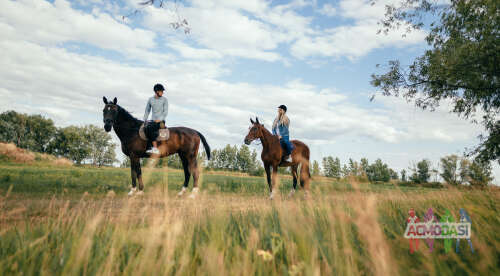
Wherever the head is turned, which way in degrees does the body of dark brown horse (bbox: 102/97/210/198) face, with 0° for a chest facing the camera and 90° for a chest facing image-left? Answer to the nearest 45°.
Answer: approximately 90°

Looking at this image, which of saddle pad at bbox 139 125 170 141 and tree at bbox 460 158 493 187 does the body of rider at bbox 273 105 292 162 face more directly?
the saddle pad

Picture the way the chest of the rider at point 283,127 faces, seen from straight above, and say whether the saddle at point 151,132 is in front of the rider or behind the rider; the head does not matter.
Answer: in front

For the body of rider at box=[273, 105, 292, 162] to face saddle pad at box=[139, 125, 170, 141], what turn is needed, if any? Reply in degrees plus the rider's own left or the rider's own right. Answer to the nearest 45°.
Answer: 0° — they already face it

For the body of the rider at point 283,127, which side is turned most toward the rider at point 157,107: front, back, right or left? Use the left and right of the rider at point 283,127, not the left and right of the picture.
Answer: front

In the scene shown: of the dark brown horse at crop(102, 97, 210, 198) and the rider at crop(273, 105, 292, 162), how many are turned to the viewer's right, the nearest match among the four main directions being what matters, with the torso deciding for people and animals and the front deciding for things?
0

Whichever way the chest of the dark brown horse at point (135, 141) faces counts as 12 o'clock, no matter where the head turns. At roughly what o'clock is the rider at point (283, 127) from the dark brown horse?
The rider is roughly at 6 o'clock from the dark brown horse.

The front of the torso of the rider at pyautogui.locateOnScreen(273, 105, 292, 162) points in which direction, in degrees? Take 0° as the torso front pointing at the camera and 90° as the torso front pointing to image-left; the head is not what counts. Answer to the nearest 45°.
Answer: approximately 45°
